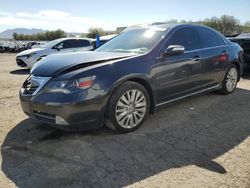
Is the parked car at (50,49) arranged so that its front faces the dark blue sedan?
no

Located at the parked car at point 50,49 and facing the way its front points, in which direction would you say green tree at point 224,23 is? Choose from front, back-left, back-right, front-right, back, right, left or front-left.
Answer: back

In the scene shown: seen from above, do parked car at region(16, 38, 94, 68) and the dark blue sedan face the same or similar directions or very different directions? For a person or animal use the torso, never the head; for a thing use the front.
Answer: same or similar directions

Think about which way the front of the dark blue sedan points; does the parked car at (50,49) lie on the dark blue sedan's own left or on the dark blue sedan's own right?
on the dark blue sedan's own right

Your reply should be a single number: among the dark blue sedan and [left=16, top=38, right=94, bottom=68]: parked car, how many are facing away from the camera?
0

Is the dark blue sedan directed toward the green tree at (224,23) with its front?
no

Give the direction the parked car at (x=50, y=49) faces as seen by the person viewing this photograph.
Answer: facing the viewer and to the left of the viewer

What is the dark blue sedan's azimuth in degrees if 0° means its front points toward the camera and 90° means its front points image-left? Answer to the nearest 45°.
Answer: approximately 45°

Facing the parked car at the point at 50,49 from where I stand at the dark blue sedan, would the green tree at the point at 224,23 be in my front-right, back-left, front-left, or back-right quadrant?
front-right

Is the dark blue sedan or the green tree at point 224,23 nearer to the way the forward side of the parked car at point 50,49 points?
the dark blue sedan
